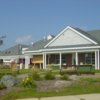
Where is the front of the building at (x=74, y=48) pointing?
toward the camera
